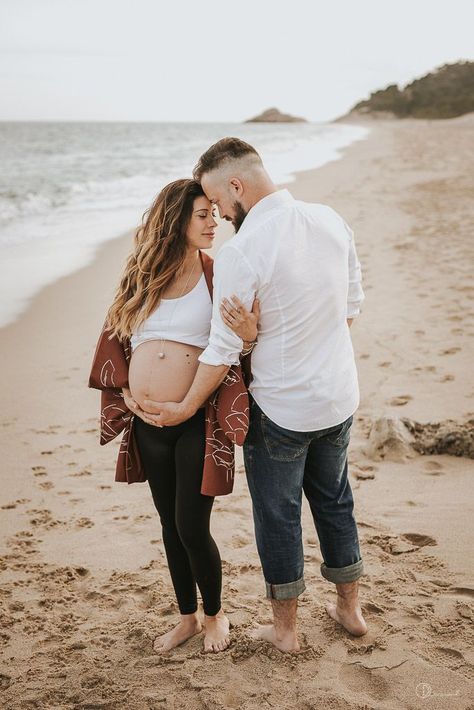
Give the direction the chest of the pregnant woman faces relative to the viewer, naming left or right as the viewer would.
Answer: facing the viewer

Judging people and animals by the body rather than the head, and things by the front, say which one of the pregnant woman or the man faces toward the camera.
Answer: the pregnant woman

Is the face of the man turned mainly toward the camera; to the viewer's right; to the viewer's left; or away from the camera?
to the viewer's left

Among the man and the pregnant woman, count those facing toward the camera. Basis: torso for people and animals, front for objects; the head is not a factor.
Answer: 1

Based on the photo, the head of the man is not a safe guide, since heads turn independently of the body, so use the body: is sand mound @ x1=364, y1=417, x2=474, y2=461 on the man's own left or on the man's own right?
on the man's own right
